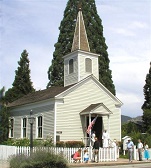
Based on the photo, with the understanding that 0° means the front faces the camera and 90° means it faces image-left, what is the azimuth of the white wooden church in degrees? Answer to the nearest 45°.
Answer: approximately 315°

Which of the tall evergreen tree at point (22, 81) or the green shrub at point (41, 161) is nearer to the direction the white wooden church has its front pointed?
the green shrub

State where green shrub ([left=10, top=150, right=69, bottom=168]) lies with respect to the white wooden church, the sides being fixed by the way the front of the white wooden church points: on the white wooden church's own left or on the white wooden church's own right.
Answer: on the white wooden church's own right
